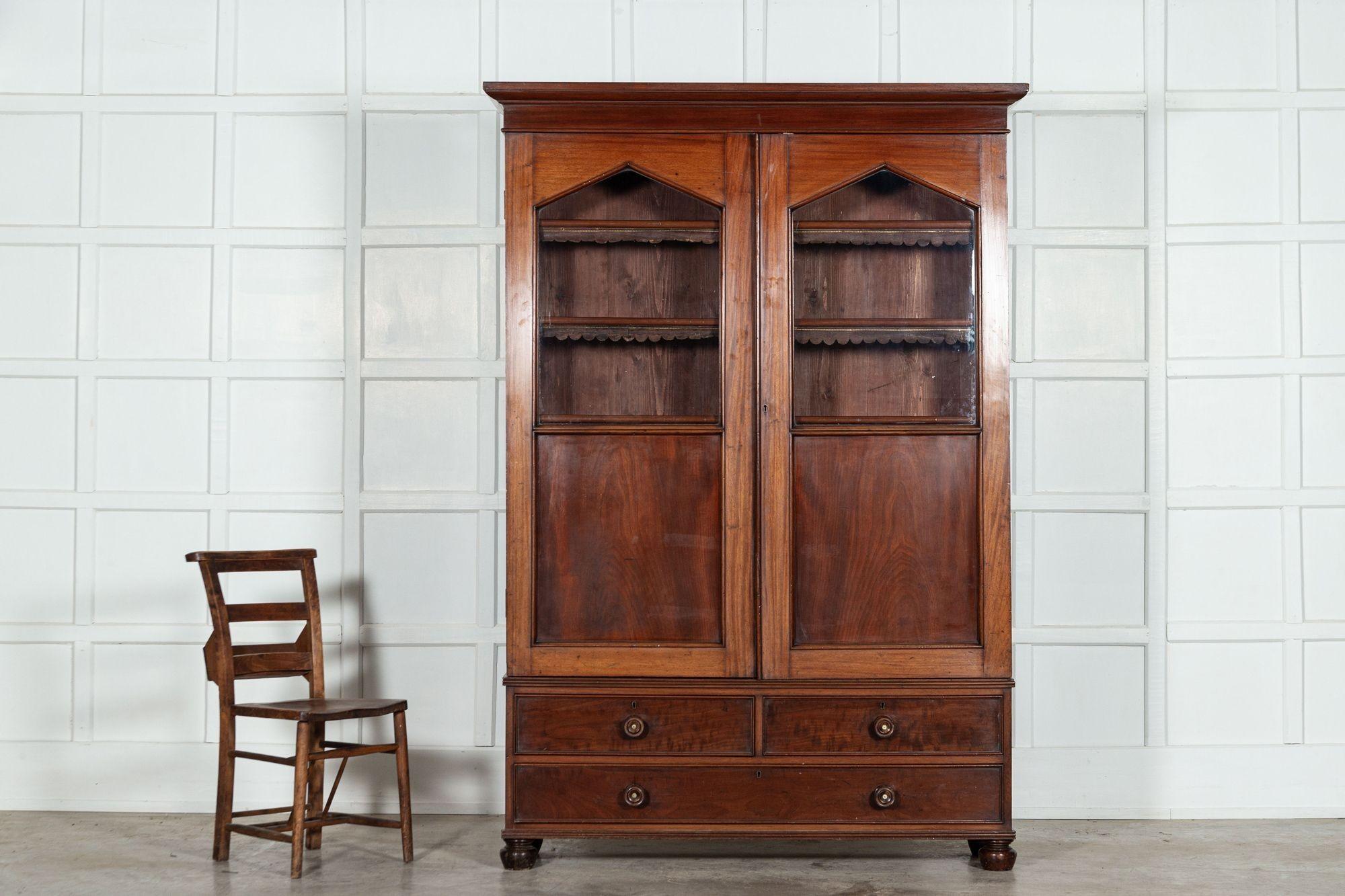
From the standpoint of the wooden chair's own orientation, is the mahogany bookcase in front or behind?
in front

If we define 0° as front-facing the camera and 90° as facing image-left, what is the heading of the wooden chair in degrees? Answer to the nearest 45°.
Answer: approximately 315°

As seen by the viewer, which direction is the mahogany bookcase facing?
toward the camera

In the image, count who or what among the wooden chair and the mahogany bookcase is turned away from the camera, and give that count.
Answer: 0

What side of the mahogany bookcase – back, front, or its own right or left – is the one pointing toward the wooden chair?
right
